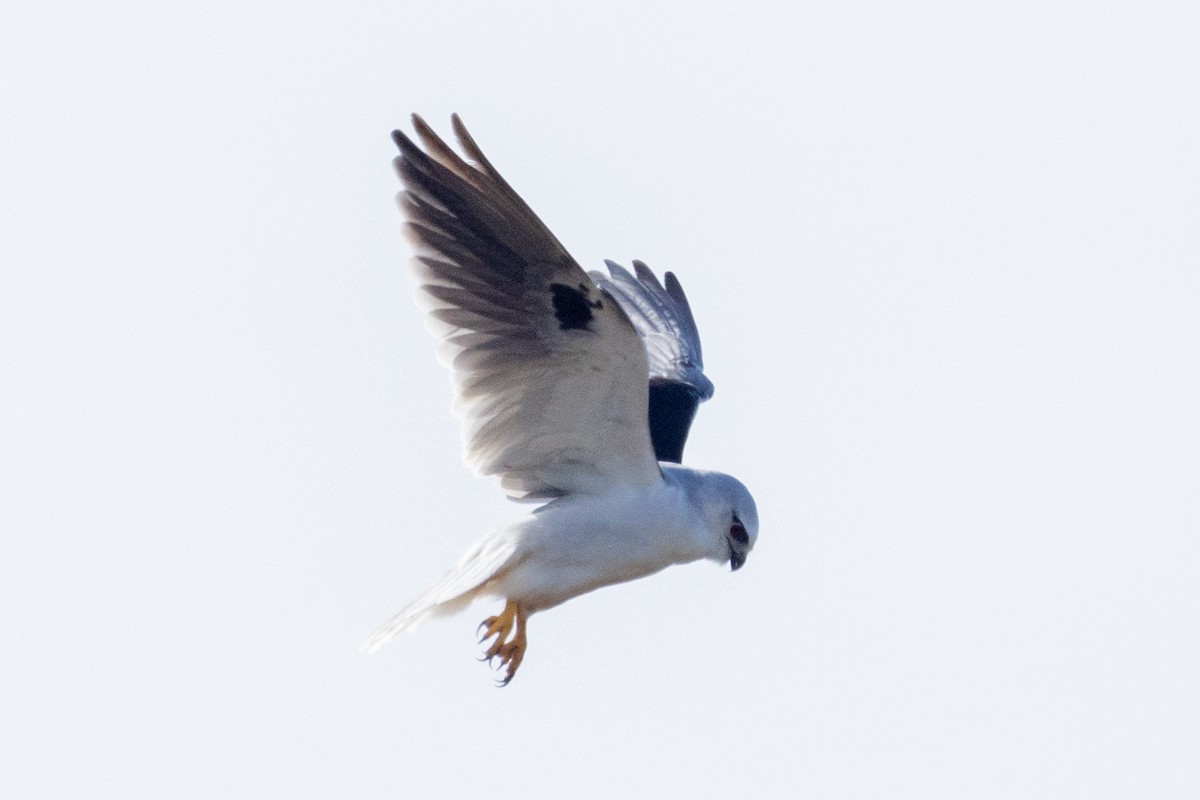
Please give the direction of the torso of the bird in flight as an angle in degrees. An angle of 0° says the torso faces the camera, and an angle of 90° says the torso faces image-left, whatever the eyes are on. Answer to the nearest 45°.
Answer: approximately 270°
